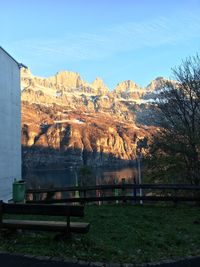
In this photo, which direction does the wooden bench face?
away from the camera

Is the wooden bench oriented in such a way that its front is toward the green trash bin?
yes

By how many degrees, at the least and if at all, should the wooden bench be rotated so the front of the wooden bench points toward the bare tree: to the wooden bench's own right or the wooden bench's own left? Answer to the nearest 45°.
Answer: approximately 45° to the wooden bench's own right
